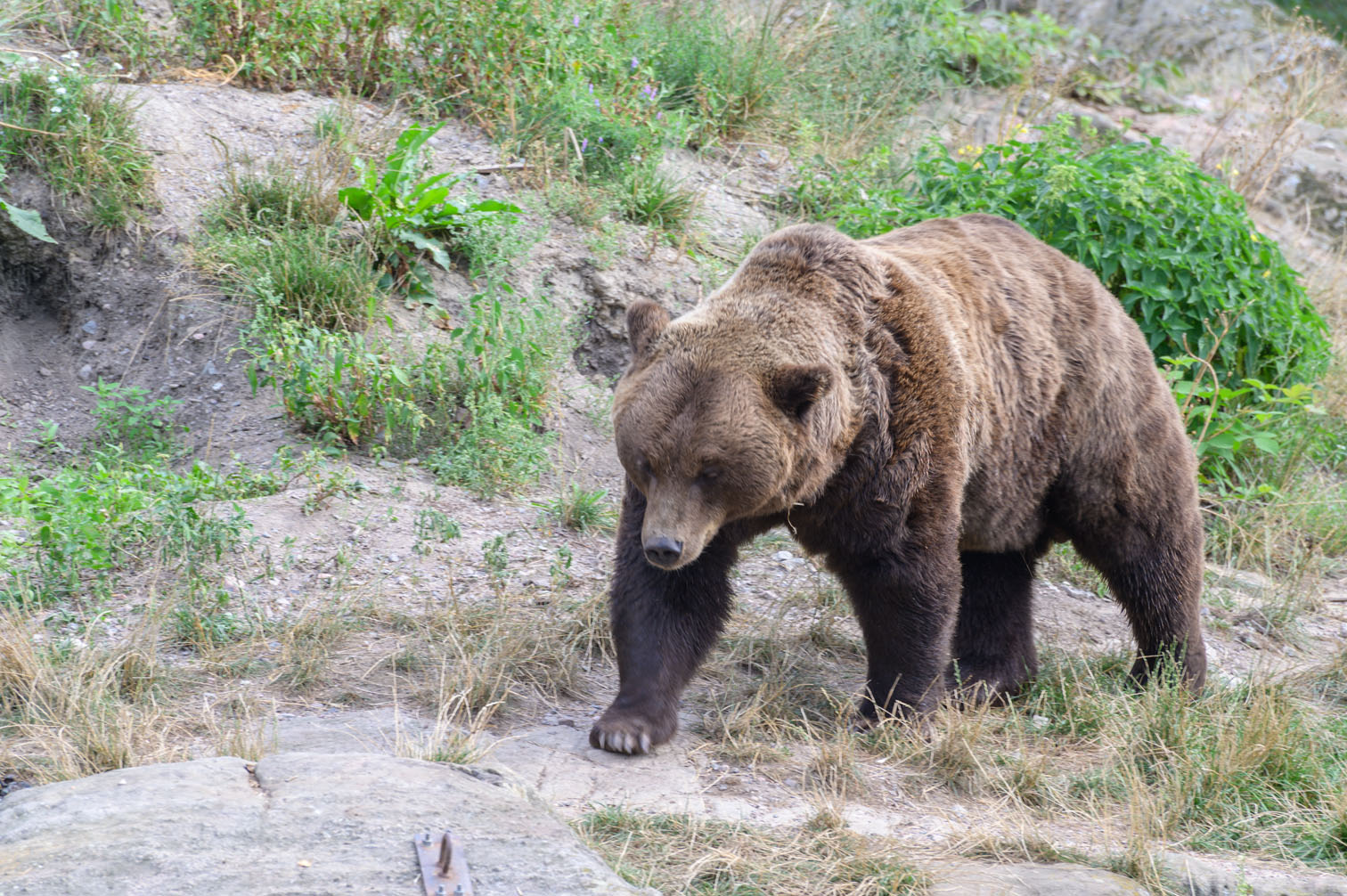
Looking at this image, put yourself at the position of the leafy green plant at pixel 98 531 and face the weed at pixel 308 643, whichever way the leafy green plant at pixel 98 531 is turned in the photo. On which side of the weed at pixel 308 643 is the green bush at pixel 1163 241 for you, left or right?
left

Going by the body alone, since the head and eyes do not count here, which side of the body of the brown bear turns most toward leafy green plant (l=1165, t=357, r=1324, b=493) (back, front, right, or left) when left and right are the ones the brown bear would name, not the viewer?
back

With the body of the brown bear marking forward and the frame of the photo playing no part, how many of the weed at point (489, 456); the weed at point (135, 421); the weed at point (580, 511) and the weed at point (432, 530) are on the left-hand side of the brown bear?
0

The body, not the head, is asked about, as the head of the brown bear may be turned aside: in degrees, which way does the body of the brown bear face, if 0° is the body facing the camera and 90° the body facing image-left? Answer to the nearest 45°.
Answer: approximately 45°

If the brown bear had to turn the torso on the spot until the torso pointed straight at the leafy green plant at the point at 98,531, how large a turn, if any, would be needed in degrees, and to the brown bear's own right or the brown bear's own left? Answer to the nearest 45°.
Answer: approximately 45° to the brown bear's own right

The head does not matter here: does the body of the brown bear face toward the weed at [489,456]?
no

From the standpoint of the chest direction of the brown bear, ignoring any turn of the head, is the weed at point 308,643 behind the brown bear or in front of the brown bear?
in front

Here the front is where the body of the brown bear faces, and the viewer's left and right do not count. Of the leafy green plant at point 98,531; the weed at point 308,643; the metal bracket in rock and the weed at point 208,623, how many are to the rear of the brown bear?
0

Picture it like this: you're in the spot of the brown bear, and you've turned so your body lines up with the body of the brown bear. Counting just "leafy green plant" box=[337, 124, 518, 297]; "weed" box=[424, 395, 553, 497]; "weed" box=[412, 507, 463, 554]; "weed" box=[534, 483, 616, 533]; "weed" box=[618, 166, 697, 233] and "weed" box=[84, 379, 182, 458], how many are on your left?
0

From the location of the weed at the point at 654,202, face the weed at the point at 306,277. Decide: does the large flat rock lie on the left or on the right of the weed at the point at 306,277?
left

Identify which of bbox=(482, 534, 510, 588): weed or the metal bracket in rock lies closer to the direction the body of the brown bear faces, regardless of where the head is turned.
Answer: the metal bracket in rock

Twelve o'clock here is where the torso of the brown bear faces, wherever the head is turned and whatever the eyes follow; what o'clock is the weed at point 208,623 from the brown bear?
The weed is roughly at 1 o'clock from the brown bear.

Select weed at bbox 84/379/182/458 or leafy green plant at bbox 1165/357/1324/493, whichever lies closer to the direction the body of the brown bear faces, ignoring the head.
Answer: the weed

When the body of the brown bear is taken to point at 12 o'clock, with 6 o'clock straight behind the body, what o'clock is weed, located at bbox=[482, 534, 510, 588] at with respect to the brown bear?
The weed is roughly at 2 o'clock from the brown bear.

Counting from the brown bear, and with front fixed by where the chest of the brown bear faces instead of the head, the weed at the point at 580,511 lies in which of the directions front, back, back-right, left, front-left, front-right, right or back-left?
right

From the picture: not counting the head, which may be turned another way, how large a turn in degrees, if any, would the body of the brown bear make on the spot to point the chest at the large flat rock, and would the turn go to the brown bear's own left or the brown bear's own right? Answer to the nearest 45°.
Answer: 0° — it already faces it

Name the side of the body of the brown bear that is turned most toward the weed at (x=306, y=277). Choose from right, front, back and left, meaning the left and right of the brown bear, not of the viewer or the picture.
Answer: right

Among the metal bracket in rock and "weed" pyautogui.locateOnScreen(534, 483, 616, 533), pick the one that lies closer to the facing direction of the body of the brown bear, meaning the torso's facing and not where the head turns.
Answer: the metal bracket in rock
